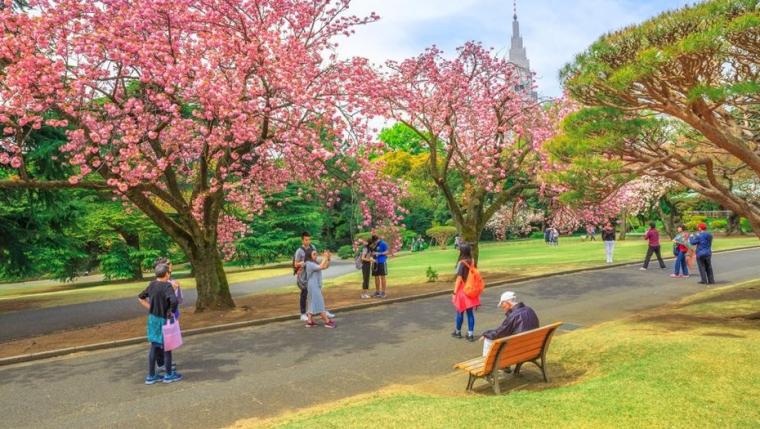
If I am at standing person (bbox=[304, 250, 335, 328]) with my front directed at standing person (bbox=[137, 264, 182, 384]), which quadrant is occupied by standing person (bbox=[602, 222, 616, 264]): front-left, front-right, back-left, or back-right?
back-left

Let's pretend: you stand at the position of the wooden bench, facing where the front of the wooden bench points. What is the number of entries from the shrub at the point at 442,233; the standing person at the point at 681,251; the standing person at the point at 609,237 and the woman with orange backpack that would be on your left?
0

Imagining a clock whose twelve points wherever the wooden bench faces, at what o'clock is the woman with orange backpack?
The woman with orange backpack is roughly at 1 o'clock from the wooden bench.

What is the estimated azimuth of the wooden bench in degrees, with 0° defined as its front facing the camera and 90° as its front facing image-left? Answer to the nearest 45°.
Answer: approximately 135°

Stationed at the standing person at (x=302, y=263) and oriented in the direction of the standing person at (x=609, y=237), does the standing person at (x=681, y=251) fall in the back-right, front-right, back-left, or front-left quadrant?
front-right

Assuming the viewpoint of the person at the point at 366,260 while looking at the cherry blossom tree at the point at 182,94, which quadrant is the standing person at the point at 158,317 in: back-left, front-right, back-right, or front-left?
front-left

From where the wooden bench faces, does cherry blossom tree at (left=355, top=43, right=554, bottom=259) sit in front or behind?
in front

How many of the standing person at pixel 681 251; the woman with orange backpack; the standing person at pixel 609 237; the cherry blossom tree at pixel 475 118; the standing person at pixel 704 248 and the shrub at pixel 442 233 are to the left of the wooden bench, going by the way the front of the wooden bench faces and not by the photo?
0

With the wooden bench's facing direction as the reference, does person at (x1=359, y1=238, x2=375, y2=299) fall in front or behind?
in front

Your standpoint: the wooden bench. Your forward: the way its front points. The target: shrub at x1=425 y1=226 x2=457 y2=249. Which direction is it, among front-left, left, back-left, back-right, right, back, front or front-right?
front-right

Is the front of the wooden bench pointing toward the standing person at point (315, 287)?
yes

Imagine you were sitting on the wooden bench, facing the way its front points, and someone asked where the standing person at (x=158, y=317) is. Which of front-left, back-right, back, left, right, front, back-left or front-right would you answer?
front-left

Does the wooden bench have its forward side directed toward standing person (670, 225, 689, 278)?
no

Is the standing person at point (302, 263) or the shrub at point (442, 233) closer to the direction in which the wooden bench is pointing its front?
the standing person

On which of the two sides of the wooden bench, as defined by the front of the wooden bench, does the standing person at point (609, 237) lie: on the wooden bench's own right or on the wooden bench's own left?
on the wooden bench's own right

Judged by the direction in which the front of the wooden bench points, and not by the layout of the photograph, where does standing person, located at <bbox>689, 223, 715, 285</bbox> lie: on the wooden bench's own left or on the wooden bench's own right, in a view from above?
on the wooden bench's own right

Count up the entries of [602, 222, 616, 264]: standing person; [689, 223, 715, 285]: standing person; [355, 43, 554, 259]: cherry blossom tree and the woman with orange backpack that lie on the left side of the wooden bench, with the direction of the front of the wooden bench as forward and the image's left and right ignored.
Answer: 0

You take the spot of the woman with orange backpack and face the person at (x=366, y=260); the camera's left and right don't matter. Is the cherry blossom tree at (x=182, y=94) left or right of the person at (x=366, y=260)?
left
